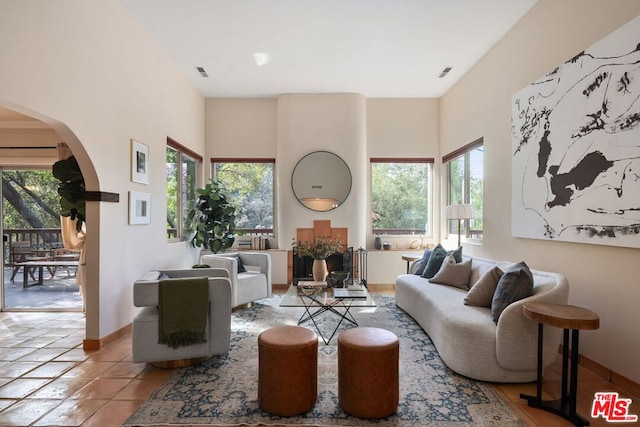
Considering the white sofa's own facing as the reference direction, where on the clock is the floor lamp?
The floor lamp is roughly at 4 o'clock from the white sofa.

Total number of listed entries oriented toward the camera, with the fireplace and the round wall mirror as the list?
2

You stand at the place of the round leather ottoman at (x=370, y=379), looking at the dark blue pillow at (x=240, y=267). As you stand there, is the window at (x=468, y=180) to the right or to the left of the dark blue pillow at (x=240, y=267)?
right

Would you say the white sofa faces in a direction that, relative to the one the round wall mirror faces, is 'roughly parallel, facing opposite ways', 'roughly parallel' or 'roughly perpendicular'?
roughly perpendicular

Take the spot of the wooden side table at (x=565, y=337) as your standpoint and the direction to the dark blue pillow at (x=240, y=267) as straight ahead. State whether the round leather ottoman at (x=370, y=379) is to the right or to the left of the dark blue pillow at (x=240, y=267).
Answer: left

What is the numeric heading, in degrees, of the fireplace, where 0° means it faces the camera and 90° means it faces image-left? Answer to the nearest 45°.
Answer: approximately 0°

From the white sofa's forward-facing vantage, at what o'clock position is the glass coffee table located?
The glass coffee table is roughly at 12 o'clock from the white sofa.

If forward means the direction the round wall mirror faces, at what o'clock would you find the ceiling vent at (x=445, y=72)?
The ceiling vent is roughly at 10 o'clock from the round wall mirror.

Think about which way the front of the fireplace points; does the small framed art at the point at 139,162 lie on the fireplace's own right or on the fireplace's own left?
on the fireplace's own right
